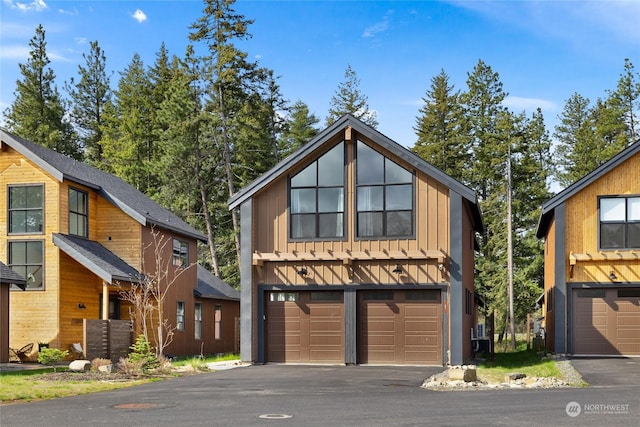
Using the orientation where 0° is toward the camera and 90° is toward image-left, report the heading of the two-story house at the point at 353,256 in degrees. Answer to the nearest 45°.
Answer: approximately 0°

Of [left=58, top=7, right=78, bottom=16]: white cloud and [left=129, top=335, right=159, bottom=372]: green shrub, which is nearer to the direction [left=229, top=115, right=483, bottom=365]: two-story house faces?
the green shrub

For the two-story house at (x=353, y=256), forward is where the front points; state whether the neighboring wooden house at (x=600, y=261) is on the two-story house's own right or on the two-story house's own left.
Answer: on the two-story house's own left

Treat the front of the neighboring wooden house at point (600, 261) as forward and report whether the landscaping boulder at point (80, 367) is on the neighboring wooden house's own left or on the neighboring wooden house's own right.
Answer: on the neighboring wooden house's own right

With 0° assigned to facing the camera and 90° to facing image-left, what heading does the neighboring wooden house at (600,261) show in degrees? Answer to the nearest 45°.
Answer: approximately 0°

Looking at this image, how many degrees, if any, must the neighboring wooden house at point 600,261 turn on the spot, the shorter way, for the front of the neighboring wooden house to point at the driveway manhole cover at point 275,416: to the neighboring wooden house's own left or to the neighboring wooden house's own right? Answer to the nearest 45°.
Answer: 0° — it already faces it

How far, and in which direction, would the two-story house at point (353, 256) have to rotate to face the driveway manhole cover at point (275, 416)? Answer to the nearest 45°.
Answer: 0° — it already faces it

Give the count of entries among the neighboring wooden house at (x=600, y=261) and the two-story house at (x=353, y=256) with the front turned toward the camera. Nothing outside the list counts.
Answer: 2

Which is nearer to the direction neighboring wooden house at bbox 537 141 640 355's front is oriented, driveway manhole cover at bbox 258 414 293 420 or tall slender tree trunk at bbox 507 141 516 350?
the driveway manhole cover

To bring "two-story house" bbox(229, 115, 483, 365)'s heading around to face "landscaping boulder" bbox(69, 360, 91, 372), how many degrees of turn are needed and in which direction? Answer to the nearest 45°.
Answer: approximately 45° to its right

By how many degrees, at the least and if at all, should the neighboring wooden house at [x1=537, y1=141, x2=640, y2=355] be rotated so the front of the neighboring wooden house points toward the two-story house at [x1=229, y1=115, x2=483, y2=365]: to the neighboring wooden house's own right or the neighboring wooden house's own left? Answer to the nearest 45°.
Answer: approximately 45° to the neighboring wooden house's own right

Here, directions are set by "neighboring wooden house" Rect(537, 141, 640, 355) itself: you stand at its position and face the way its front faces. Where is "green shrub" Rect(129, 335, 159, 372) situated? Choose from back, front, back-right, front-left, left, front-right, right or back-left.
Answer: front-right
